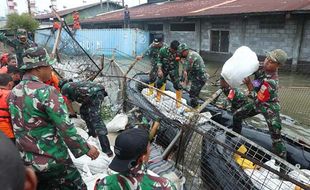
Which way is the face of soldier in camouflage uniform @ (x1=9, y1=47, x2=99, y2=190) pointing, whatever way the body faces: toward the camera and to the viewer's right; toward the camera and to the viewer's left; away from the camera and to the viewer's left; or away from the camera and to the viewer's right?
away from the camera and to the viewer's right

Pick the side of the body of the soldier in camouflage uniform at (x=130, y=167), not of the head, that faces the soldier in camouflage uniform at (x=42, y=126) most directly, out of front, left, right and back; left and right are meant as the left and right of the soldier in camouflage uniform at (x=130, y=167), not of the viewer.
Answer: left

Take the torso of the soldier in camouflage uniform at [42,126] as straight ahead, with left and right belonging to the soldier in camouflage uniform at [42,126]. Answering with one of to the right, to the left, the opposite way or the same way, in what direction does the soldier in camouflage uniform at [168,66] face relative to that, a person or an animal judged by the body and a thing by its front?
the opposite way

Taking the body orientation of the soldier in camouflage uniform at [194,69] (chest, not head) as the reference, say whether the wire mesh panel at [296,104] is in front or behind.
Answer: behind

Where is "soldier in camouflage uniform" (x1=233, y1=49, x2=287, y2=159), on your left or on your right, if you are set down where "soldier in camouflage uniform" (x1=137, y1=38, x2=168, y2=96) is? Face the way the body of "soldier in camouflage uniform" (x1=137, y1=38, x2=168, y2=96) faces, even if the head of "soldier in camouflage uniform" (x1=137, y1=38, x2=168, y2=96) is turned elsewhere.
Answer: on your left

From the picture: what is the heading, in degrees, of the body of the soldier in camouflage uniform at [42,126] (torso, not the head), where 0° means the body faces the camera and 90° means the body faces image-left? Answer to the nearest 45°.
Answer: approximately 225°

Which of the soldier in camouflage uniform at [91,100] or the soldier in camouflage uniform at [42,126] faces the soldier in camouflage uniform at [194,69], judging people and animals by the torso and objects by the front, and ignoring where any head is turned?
the soldier in camouflage uniform at [42,126]

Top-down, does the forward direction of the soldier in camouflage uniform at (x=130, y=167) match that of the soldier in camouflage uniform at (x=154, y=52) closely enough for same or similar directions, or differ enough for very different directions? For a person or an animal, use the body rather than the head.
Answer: very different directions

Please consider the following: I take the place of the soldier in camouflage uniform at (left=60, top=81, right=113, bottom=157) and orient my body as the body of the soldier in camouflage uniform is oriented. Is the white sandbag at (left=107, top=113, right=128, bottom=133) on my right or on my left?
on my right

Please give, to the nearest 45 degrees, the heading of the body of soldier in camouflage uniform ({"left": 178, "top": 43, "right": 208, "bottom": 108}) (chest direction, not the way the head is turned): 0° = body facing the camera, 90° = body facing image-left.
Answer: approximately 90°
